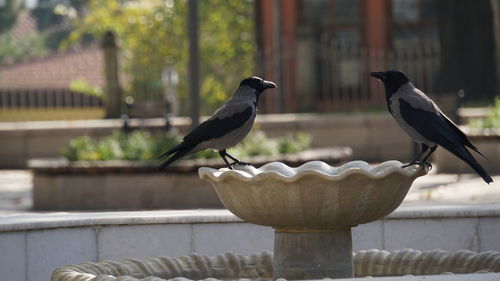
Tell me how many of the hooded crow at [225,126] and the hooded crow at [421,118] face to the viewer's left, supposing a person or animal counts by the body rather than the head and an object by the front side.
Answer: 1

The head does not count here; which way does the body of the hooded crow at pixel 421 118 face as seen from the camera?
to the viewer's left

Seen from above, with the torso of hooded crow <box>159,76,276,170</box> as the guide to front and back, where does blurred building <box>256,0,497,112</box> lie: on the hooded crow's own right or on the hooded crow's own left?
on the hooded crow's own left

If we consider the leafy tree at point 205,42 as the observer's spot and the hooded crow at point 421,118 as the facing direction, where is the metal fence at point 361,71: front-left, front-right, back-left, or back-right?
front-left

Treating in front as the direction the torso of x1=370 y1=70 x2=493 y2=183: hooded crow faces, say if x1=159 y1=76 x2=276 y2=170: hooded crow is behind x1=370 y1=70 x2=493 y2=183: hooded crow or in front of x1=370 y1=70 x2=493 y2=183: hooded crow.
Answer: in front

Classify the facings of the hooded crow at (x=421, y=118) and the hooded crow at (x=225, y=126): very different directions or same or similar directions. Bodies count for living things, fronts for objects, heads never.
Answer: very different directions

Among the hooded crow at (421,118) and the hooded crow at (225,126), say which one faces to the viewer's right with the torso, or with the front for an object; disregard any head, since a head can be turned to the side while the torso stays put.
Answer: the hooded crow at (225,126)

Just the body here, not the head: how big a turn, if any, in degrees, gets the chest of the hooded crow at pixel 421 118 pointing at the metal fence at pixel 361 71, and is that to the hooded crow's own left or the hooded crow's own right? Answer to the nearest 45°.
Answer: approximately 90° to the hooded crow's own right

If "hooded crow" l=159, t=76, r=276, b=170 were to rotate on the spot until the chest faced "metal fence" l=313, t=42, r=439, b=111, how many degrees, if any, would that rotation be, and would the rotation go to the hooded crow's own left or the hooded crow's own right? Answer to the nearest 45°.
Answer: approximately 90° to the hooded crow's own left

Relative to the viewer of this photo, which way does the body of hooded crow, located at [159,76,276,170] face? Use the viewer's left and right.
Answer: facing to the right of the viewer

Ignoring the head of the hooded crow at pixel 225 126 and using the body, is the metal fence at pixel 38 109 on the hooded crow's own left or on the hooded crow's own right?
on the hooded crow's own left

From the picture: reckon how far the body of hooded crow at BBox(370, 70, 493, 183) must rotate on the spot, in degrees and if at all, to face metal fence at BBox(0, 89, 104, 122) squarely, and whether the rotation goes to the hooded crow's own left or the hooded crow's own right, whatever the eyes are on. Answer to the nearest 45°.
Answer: approximately 45° to the hooded crow's own right
